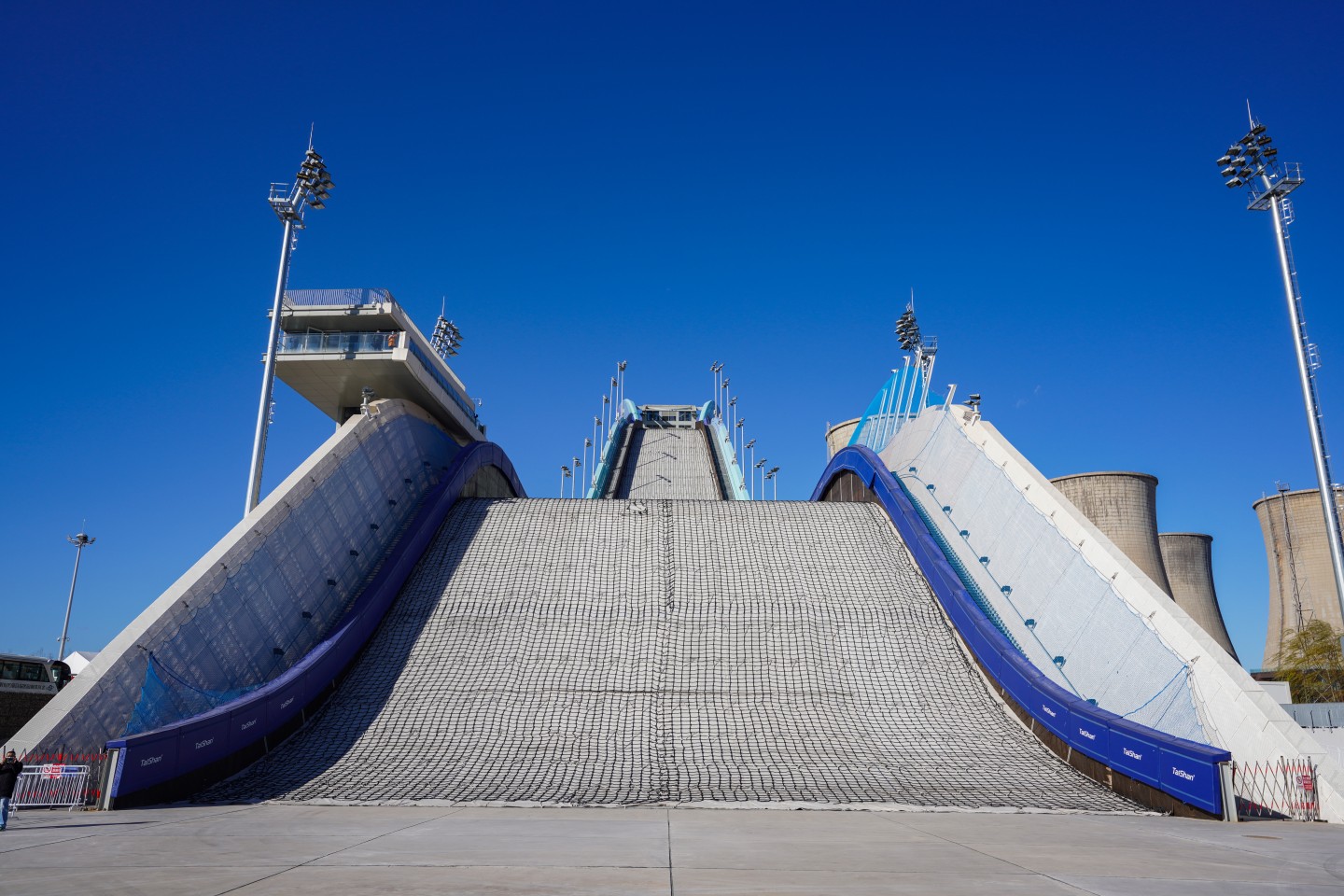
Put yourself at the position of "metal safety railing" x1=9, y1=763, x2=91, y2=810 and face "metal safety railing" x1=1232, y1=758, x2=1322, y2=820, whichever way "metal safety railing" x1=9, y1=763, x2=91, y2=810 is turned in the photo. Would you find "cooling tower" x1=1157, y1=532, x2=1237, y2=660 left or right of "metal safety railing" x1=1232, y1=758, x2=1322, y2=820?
left

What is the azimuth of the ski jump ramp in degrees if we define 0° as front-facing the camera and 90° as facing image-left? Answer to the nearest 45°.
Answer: approximately 0°

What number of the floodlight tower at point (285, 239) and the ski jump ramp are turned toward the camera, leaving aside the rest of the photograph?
1

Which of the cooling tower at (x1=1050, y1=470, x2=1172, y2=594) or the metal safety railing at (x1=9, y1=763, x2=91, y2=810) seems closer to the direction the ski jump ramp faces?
the metal safety railing

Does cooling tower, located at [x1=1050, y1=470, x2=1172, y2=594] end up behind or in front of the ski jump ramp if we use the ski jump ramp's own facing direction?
behind

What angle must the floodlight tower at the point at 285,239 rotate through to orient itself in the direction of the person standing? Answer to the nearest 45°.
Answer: approximately 90° to its right

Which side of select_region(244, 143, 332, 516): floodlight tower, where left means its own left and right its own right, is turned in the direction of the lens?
right
